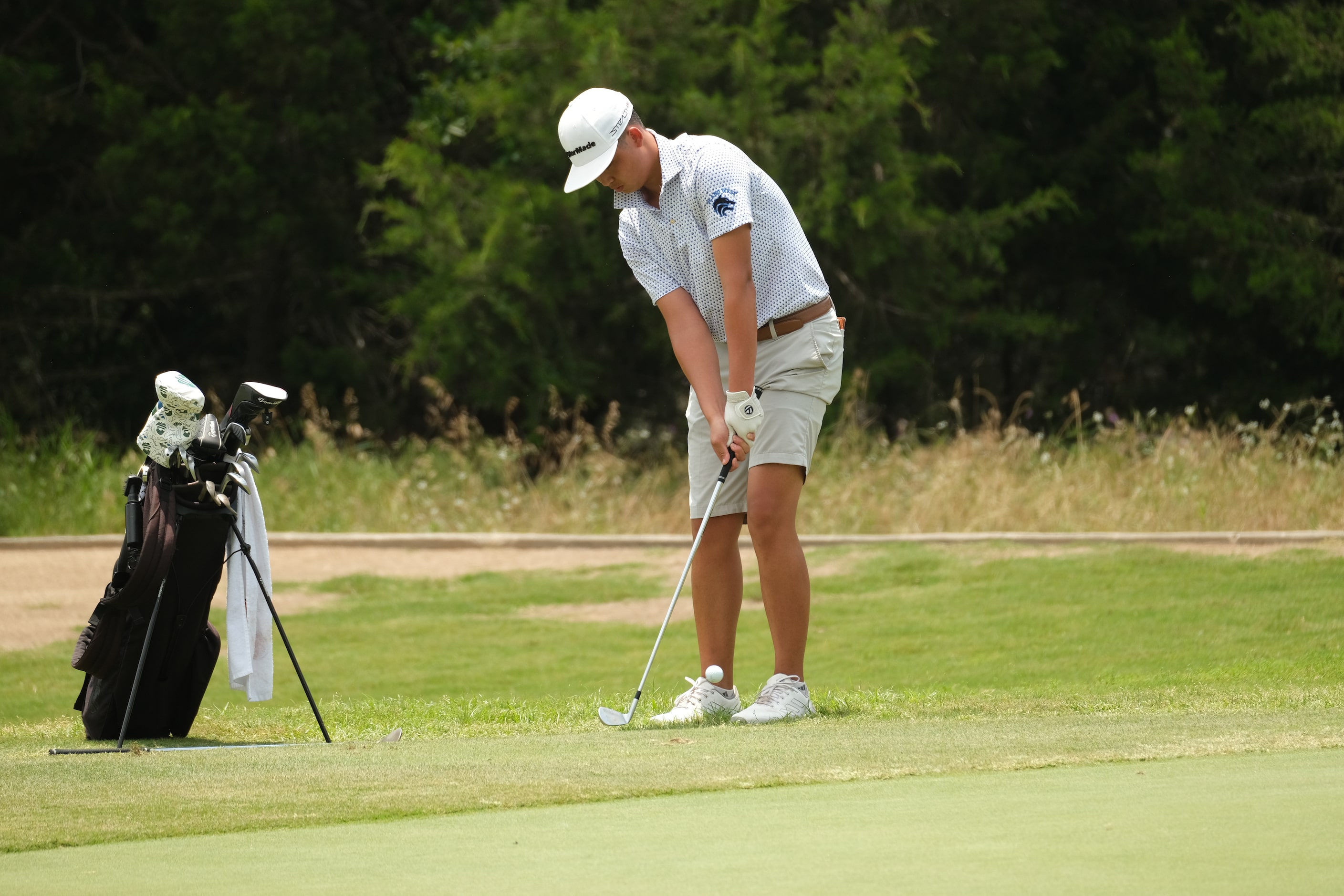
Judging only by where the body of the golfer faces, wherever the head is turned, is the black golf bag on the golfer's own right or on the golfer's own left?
on the golfer's own right

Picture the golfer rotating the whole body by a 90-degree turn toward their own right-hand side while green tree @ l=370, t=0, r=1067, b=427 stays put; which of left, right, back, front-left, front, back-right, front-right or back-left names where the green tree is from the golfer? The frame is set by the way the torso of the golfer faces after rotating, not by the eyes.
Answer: front-right

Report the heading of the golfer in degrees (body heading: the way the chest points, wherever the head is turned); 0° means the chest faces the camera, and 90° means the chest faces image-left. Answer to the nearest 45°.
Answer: approximately 45°

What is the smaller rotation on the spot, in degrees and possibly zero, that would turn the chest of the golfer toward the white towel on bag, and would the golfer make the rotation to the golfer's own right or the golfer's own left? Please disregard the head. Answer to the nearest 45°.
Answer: approximately 45° to the golfer's own right
